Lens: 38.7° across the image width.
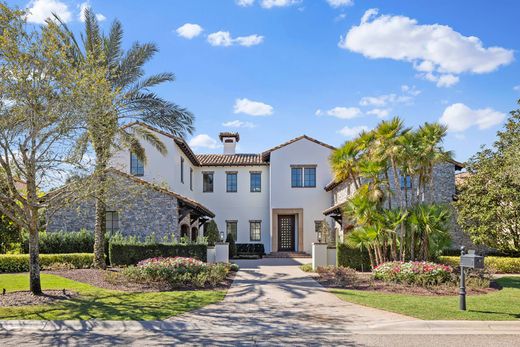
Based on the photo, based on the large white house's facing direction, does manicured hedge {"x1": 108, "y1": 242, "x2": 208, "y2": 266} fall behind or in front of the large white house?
in front

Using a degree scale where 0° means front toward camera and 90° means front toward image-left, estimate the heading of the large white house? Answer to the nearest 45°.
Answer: approximately 0°

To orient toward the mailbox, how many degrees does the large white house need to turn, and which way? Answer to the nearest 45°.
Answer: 0° — it already faces it

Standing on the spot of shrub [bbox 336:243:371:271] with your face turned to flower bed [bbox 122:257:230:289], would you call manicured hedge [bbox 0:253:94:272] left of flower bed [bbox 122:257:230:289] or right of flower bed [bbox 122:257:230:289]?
right

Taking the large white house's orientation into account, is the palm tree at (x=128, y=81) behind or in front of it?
in front

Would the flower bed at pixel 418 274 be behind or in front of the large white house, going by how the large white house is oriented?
in front

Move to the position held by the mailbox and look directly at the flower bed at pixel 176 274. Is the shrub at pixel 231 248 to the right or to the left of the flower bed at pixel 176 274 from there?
right

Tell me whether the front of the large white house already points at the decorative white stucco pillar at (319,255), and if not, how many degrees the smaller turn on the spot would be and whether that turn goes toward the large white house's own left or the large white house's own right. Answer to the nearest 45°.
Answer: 0° — it already faces it
